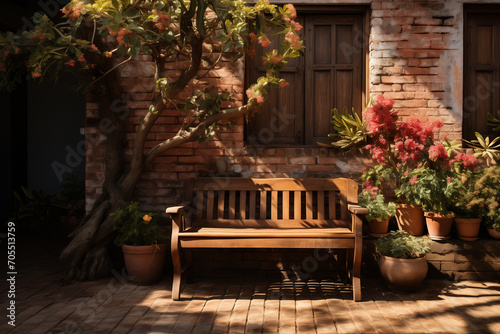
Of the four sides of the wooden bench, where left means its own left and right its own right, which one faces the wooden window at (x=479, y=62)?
left

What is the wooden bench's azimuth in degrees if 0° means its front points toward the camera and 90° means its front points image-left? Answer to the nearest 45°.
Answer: approximately 0°

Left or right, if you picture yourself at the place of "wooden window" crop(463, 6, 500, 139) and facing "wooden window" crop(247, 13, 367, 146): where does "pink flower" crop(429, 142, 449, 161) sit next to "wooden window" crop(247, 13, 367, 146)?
left

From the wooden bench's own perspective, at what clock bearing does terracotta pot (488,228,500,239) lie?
The terracotta pot is roughly at 9 o'clock from the wooden bench.

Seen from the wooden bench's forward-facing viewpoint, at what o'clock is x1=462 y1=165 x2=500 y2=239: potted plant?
The potted plant is roughly at 9 o'clock from the wooden bench.

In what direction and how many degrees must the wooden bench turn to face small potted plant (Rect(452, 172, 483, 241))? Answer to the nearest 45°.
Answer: approximately 90° to its left

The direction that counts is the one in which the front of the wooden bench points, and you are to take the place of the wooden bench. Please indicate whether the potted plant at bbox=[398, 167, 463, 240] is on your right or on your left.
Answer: on your left

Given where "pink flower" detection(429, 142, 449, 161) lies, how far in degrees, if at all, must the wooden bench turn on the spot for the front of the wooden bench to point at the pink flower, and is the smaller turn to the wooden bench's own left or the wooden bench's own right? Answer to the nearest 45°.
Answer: approximately 90° to the wooden bench's own left
